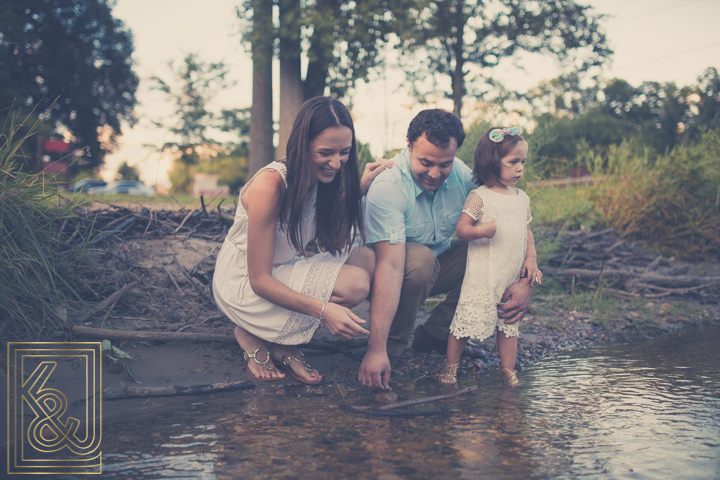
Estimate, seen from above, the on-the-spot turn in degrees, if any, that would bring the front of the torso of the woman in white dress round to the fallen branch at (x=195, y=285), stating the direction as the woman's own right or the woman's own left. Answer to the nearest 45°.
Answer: approximately 180°

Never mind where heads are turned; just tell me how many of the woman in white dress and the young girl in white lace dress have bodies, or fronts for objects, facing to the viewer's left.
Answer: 0

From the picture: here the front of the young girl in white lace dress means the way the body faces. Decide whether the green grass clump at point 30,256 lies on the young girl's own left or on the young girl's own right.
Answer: on the young girl's own right

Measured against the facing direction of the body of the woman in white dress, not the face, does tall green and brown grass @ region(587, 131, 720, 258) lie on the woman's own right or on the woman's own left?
on the woman's own left

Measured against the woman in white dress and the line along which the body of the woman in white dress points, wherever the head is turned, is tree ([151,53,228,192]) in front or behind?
behind

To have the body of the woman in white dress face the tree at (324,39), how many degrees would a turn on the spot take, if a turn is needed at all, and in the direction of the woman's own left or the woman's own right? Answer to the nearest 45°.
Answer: approximately 135° to the woman's own left

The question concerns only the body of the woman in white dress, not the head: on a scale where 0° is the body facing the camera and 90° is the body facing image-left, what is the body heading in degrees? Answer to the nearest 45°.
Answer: approximately 315°

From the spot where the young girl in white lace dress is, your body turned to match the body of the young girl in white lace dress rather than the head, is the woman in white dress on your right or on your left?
on your right

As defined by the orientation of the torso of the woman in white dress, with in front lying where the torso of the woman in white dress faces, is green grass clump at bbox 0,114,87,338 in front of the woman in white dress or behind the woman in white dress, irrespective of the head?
behind

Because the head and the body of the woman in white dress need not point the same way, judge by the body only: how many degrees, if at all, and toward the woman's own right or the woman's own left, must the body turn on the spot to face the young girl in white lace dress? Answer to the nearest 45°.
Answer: approximately 45° to the woman's own left

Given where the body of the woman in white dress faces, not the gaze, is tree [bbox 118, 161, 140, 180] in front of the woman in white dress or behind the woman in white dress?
behind

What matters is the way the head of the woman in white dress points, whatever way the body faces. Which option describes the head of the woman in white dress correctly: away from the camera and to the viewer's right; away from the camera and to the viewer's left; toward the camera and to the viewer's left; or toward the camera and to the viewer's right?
toward the camera and to the viewer's right

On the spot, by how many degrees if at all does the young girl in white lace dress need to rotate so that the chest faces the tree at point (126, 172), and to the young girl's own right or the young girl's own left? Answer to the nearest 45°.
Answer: approximately 180°
